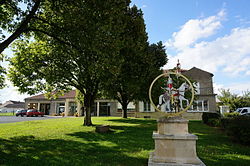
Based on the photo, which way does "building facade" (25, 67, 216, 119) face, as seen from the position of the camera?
facing the viewer

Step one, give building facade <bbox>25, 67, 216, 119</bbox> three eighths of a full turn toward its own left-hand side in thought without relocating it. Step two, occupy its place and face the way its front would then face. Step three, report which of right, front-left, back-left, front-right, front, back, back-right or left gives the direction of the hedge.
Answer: back-right

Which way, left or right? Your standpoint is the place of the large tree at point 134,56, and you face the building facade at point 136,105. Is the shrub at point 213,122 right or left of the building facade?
right

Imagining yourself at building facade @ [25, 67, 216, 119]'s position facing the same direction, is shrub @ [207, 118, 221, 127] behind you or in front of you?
in front

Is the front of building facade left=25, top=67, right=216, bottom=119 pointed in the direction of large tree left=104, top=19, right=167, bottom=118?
yes
